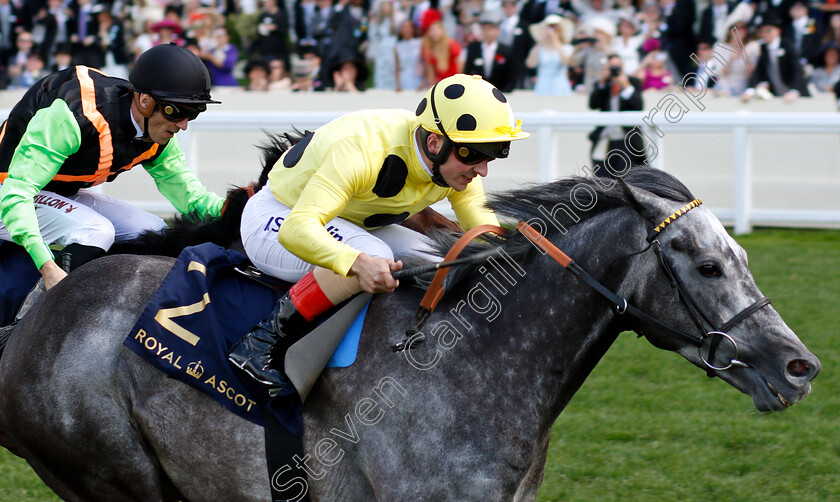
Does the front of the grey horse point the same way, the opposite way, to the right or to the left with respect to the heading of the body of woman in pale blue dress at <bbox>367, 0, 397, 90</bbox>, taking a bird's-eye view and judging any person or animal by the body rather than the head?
to the left

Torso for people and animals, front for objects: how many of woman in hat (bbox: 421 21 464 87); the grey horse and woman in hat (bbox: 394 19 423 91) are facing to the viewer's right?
1

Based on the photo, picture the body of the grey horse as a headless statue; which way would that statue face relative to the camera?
to the viewer's right

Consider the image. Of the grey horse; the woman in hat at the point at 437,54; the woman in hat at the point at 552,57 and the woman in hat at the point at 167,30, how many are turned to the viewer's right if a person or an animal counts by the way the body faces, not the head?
1

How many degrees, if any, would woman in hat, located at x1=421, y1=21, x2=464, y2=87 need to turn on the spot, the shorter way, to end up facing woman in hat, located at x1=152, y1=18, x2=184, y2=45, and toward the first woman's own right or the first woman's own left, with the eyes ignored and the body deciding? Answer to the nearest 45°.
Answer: approximately 135° to the first woman's own right

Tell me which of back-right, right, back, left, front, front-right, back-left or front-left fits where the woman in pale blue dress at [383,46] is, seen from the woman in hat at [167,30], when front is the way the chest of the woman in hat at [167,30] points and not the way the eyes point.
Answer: front-left

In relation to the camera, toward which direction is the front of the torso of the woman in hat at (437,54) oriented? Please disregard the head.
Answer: toward the camera

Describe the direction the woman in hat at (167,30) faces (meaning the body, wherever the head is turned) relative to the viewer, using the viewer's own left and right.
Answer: facing the viewer

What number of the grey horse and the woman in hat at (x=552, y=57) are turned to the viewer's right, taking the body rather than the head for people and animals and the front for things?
1

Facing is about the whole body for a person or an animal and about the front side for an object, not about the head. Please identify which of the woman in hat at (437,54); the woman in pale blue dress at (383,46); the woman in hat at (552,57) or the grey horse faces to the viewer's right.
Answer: the grey horse

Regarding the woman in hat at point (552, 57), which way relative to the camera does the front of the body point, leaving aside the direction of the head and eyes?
toward the camera

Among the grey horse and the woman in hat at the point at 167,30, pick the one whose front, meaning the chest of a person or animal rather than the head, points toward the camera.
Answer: the woman in hat

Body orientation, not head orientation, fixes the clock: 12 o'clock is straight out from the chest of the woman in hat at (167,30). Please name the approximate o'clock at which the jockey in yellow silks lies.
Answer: The jockey in yellow silks is roughly at 12 o'clock from the woman in hat.
